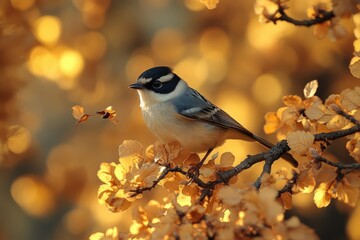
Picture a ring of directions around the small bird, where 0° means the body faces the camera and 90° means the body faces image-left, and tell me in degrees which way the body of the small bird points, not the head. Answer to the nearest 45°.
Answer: approximately 90°
